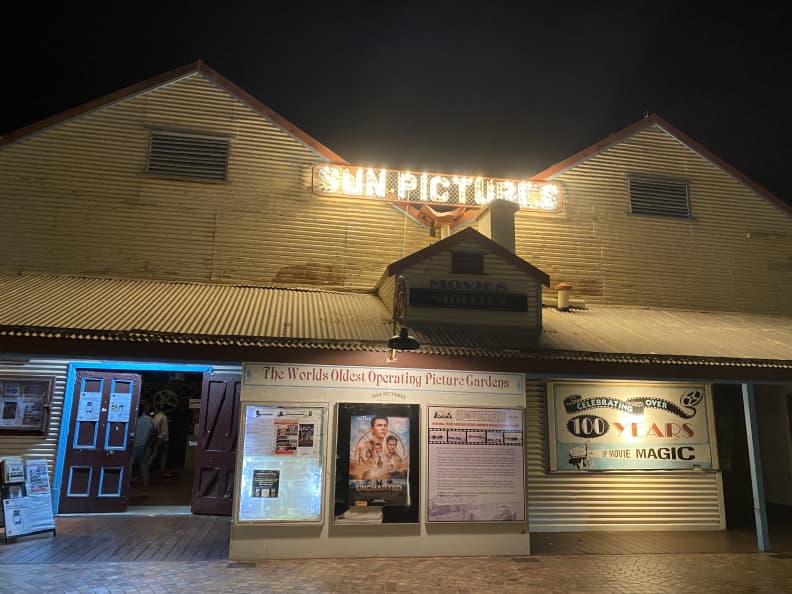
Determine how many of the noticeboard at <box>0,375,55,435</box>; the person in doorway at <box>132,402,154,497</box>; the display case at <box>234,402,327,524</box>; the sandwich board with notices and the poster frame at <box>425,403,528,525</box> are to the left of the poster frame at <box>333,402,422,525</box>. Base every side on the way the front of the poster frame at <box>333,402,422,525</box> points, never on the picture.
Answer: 1

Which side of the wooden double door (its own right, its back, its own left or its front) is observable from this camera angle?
front

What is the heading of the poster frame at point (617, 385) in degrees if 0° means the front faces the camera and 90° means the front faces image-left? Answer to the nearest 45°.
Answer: approximately 0°

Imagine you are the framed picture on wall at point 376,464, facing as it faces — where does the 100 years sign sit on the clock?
The 100 years sign is roughly at 8 o'clock from the framed picture on wall.

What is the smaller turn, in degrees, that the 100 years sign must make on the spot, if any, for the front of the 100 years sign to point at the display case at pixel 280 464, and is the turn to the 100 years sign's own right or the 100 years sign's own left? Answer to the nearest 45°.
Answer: approximately 45° to the 100 years sign's own right

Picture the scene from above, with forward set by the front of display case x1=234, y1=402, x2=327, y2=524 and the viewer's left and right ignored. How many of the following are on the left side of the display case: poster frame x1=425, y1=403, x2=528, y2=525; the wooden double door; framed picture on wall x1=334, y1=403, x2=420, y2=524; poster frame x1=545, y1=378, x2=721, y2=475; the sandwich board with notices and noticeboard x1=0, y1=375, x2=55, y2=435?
3

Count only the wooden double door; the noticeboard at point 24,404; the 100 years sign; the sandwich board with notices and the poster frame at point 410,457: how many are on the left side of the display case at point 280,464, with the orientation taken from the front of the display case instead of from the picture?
2

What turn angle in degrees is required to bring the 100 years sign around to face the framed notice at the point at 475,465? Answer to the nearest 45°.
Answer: approximately 45° to its right

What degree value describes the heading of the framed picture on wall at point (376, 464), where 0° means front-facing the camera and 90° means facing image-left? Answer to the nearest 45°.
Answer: approximately 0°
